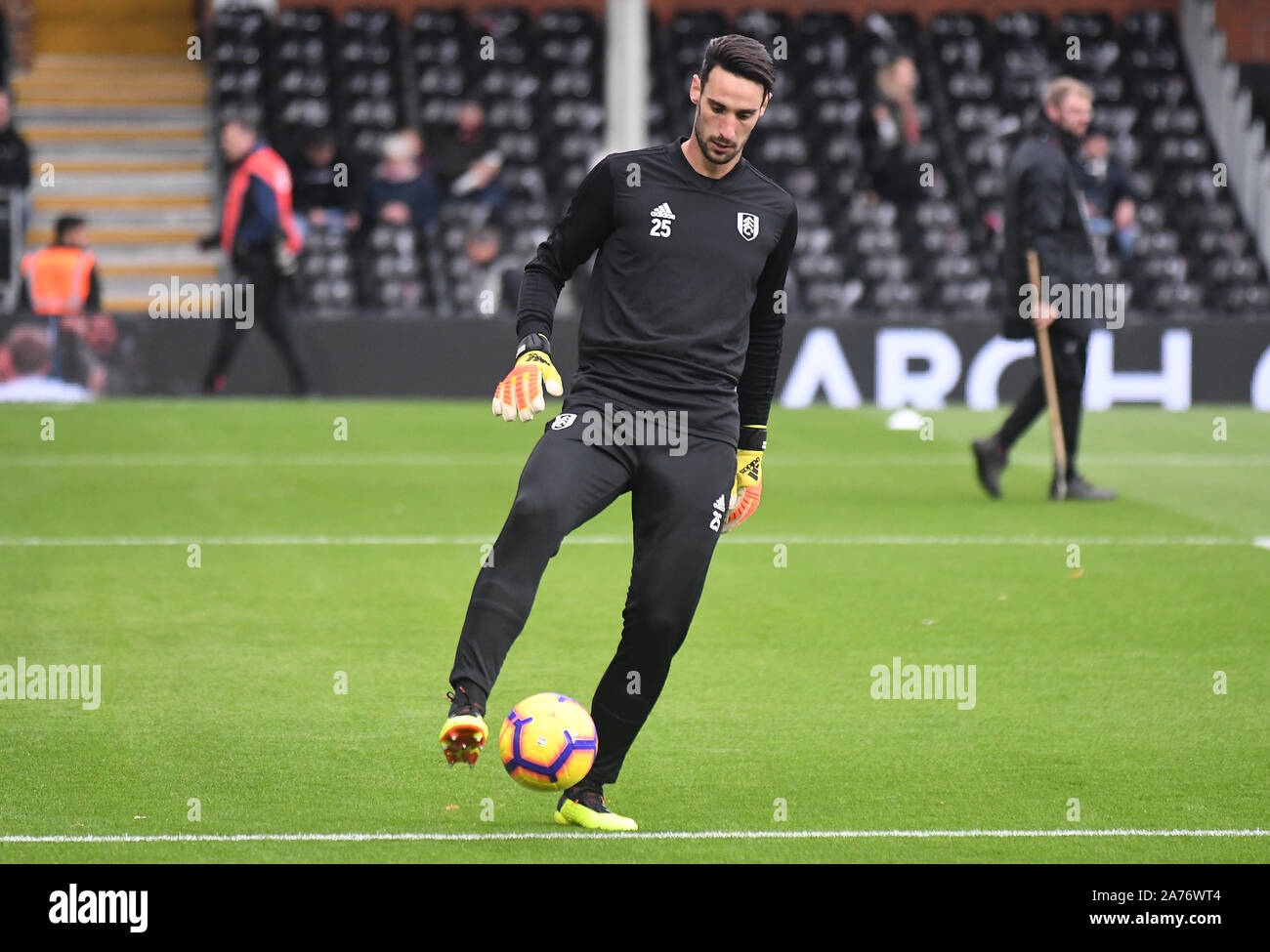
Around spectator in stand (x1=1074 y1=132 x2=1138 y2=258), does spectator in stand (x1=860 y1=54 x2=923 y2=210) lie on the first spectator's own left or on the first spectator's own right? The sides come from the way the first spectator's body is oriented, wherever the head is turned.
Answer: on the first spectator's own right

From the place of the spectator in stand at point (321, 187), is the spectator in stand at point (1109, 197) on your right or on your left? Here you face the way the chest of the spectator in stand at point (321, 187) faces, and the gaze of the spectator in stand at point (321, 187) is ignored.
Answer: on your left

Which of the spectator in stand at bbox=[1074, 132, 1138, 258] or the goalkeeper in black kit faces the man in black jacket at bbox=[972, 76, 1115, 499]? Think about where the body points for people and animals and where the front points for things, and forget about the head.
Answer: the spectator in stand

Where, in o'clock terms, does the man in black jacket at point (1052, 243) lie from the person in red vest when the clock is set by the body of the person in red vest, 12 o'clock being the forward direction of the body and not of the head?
The man in black jacket is roughly at 8 o'clock from the person in red vest.

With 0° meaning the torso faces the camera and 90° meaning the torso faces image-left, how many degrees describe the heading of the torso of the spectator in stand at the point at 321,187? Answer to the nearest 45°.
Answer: approximately 0°

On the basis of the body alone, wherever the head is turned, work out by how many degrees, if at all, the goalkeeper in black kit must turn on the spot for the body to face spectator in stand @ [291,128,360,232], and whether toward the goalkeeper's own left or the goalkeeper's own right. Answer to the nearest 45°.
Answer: approximately 180°
